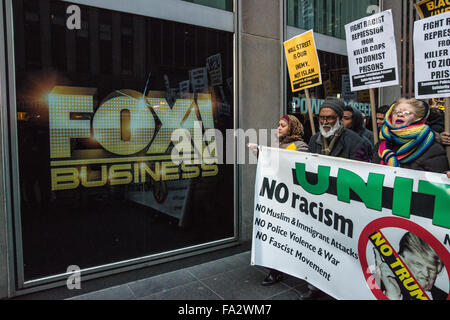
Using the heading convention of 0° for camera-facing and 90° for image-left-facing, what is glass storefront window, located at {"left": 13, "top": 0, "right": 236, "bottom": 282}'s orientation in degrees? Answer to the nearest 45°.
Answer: approximately 315°

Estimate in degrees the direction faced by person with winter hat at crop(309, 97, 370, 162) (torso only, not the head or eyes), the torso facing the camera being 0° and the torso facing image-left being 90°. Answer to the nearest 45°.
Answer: approximately 45°

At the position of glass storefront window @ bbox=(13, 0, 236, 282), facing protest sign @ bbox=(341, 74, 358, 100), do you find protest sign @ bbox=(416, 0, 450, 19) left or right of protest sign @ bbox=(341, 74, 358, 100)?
right

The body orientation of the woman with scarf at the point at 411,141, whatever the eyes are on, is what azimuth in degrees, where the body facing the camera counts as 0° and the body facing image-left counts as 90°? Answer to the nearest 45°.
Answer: approximately 45°

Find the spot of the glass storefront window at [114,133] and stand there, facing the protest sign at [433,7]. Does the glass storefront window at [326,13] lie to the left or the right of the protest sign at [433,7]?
left

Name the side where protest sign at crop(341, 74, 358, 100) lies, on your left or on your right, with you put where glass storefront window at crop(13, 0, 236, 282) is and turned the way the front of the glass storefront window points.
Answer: on your left

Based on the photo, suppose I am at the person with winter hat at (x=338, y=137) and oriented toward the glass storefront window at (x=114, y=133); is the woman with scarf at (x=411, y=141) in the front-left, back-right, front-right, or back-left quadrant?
back-left

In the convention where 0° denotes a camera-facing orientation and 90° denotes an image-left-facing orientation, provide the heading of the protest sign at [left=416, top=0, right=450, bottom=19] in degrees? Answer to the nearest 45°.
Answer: approximately 0°
